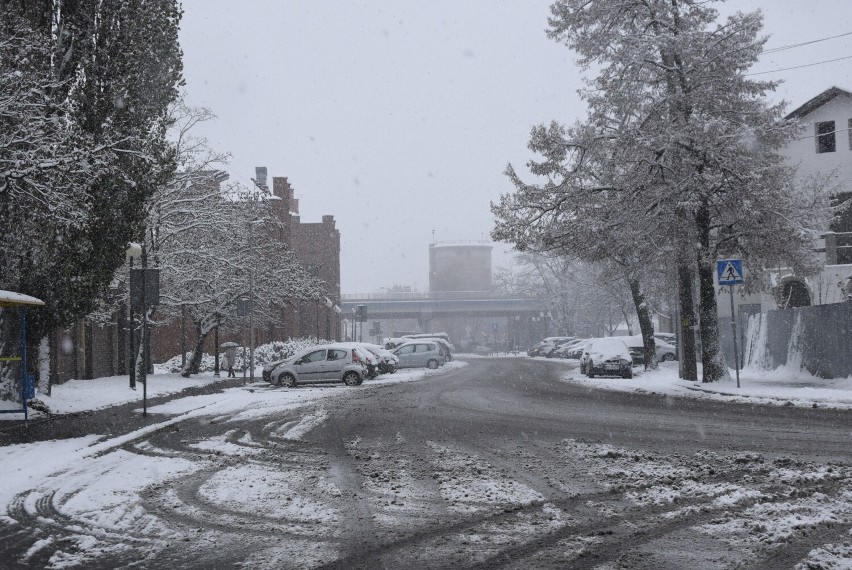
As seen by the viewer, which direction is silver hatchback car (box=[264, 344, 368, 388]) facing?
to the viewer's left

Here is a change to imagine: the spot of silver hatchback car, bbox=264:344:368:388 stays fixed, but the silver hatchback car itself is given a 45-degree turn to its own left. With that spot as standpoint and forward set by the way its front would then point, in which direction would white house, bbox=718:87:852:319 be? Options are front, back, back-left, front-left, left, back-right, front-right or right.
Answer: back-left

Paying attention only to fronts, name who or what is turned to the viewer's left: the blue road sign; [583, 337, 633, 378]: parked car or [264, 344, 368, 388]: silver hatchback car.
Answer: the silver hatchback car

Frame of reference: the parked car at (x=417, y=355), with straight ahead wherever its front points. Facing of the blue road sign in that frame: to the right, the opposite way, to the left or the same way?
to the left

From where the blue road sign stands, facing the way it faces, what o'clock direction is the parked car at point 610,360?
The parked car is roughly at 5 o'clock from the blue road sign.

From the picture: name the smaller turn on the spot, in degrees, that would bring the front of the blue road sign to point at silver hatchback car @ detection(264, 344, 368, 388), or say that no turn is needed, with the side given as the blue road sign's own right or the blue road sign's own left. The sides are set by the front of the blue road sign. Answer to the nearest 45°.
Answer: approximately 90° to the blue road sign's own right

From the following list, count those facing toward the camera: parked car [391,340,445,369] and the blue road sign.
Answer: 1

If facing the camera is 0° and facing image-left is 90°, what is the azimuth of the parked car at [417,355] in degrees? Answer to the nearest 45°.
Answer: approximately 90°
